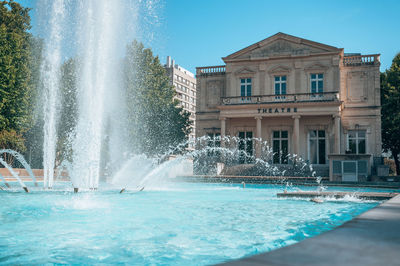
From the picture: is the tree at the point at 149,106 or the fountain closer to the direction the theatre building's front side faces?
the fountain

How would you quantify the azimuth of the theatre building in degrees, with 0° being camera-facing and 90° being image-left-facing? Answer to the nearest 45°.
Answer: approximately 0°

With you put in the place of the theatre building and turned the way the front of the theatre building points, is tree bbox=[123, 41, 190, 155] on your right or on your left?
on your right

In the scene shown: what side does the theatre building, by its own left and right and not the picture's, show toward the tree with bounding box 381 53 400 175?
left

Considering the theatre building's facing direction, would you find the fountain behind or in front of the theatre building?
in front

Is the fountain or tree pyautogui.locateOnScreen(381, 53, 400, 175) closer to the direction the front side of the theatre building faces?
the fountain

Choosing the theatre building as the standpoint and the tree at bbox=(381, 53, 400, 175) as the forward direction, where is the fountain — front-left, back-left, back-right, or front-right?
back-right
